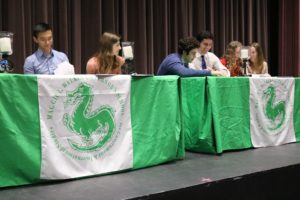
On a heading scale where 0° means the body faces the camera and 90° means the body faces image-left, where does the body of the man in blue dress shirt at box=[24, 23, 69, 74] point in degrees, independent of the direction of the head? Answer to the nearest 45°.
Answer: approximately 315°

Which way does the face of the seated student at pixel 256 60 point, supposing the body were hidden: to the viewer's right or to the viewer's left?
to the viewer's left

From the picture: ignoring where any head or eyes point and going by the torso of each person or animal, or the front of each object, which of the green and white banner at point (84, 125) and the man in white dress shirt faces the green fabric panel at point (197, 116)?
the man in white dress shirt

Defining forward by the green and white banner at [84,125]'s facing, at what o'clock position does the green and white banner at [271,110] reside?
the green and white banner at [271,110] is roughly at 8 o'clock from the green and white banner at [84,125].

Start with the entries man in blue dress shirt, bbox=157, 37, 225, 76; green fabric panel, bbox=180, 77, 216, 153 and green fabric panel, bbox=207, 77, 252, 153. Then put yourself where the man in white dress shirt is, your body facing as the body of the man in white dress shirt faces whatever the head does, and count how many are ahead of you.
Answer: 3

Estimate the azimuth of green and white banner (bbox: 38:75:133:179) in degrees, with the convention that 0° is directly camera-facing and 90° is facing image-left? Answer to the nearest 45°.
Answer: approximately 0°
